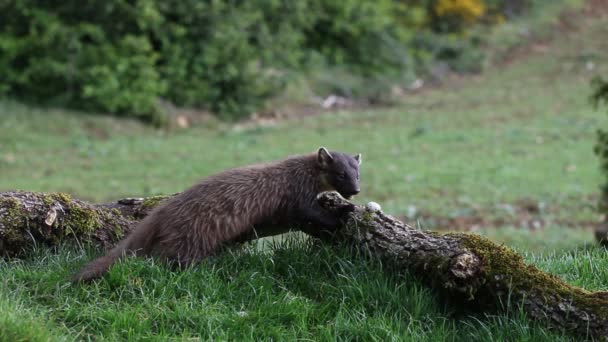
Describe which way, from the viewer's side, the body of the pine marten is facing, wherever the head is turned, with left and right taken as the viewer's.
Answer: facing to the right of the viewer
